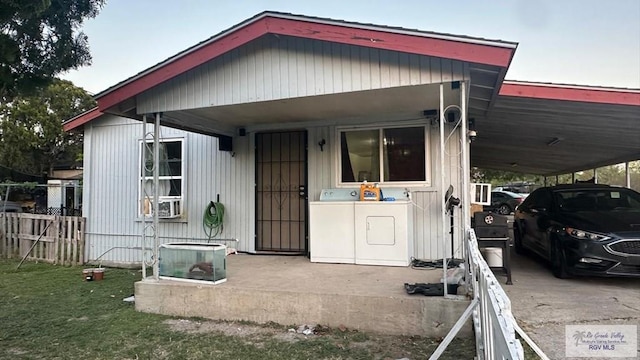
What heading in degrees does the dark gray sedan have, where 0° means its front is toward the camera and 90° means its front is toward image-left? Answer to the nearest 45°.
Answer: approximately 315°

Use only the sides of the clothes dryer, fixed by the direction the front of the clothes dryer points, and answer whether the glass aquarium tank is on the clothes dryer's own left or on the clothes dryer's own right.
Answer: on the clothes dryer's own right

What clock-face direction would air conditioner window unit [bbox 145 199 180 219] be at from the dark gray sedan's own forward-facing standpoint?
The air conditioner window unit is roughly at 4 o'clock from the dark gray sedan.

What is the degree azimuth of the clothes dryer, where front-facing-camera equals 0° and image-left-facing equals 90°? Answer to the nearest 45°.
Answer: approximately 0°

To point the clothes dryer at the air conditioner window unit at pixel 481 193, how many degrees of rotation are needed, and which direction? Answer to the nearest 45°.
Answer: approximately 90° to its left

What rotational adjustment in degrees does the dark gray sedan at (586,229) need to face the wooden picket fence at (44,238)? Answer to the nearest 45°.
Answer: approximately 135° to its right

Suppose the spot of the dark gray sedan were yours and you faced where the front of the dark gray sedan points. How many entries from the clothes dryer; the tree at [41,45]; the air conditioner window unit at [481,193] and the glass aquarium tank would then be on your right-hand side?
4

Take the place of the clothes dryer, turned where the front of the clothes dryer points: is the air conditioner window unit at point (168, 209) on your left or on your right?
on your right

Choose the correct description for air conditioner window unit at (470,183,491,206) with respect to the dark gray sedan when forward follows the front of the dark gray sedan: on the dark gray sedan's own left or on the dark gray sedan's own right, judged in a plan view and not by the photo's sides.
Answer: on the dark gray sedan's own right

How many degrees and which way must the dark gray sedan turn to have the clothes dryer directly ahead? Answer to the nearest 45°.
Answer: approximately 90° to its right

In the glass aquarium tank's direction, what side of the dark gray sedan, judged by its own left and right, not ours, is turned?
right
